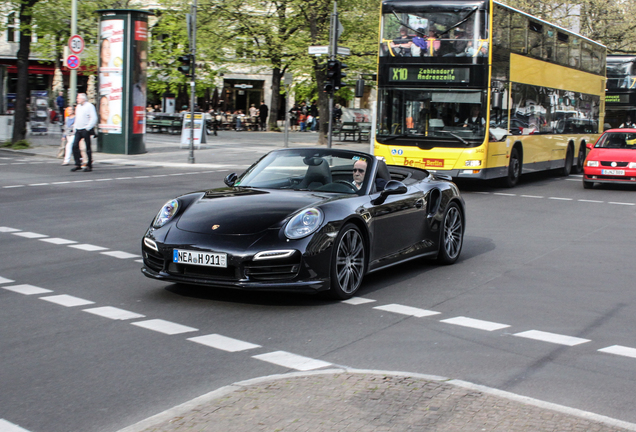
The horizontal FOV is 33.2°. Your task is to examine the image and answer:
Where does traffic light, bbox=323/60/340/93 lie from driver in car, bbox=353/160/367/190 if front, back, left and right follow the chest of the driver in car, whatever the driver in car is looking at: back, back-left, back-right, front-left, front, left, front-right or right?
back-right

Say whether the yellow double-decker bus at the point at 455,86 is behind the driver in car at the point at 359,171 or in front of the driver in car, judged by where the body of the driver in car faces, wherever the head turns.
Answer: behind

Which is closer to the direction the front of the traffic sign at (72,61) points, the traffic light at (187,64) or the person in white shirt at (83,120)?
the person in white shirt

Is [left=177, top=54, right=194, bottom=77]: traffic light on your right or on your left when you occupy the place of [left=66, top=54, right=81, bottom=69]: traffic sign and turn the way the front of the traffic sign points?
on your left

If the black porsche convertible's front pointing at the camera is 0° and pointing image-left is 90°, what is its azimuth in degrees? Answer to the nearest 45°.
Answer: approximately 45°

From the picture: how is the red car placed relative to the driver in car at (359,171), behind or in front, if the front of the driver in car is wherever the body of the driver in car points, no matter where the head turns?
behind
